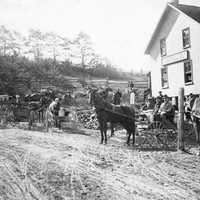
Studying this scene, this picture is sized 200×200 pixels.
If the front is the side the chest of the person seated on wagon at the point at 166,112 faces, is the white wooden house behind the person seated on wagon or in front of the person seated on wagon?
behind

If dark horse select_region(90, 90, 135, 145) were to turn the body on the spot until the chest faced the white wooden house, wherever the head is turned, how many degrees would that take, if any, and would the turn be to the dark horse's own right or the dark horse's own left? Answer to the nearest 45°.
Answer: approximately 135° to the dark horse's own right

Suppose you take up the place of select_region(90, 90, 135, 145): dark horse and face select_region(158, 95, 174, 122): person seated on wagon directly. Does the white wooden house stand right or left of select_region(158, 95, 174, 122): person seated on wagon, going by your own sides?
left

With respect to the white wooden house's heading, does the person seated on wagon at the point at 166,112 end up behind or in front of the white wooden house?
in front

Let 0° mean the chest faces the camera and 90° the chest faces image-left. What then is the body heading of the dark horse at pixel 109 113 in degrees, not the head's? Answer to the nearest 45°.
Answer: approximately 90°

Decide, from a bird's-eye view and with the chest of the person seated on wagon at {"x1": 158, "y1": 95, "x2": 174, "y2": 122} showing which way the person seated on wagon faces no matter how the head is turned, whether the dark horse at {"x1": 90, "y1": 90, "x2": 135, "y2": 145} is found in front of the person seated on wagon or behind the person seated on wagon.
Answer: in front

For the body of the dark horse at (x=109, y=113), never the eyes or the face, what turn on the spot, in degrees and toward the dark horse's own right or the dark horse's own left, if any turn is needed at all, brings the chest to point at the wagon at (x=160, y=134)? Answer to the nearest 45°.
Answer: approximately 180°
